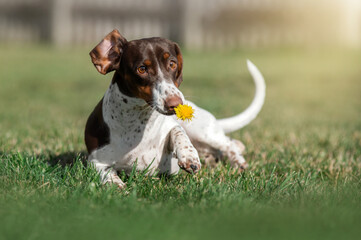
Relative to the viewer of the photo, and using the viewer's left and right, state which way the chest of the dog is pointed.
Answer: facing the viewer and to the left of the viewer
